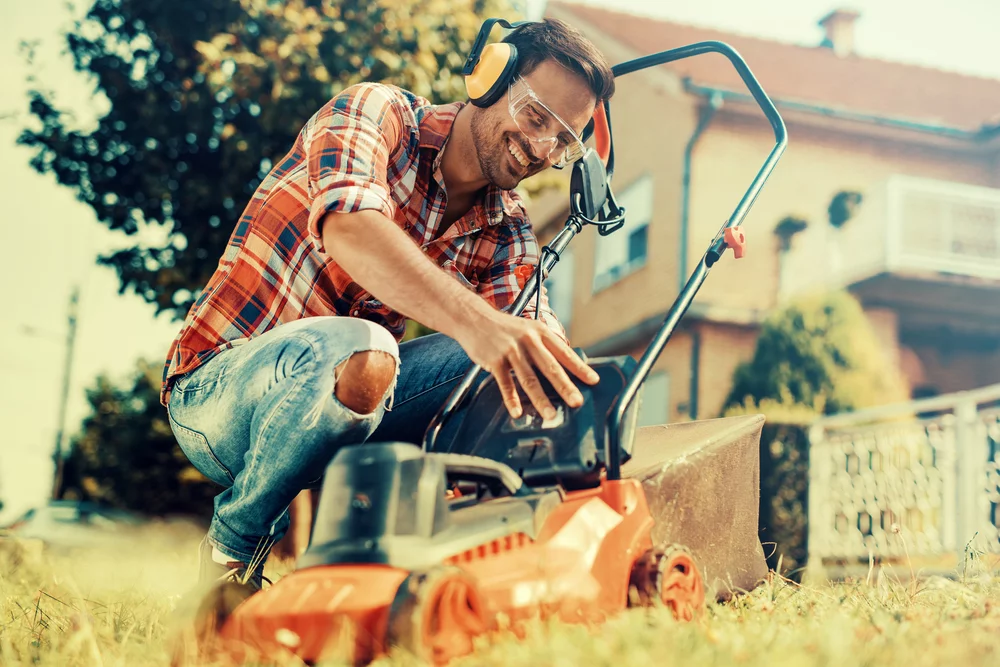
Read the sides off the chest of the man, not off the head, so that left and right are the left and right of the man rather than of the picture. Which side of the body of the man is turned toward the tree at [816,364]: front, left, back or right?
left

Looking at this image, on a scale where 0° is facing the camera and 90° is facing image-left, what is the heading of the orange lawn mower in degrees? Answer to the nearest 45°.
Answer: approximately 45°

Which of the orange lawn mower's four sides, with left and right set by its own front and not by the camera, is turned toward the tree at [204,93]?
right

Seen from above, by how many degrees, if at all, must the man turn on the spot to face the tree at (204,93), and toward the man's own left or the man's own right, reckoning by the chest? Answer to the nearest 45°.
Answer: approximately 135° to the man's own left

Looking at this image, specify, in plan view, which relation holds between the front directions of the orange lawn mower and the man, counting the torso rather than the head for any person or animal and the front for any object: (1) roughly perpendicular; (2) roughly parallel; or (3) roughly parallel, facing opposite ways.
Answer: roughly perpendicular

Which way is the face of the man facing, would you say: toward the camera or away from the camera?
toward the camera

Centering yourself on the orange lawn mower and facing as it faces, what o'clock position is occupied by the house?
The house is roughly at 5 o'clock from the orange lawn mower.

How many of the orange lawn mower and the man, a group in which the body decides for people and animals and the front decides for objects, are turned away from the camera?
0

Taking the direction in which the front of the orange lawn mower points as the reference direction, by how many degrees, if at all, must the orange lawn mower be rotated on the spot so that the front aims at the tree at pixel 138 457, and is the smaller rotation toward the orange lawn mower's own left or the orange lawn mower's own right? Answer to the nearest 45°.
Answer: approximately 135° to the orange lawn mower's own right

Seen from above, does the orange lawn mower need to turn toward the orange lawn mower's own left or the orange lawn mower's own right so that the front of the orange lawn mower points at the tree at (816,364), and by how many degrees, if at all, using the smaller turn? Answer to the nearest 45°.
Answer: approximately 135° to the orange lawn mower's own right

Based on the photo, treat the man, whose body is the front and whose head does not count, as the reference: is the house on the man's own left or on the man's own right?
on the man's own left

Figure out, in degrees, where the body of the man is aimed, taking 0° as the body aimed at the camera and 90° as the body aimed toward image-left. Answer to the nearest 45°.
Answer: approximately 315°
